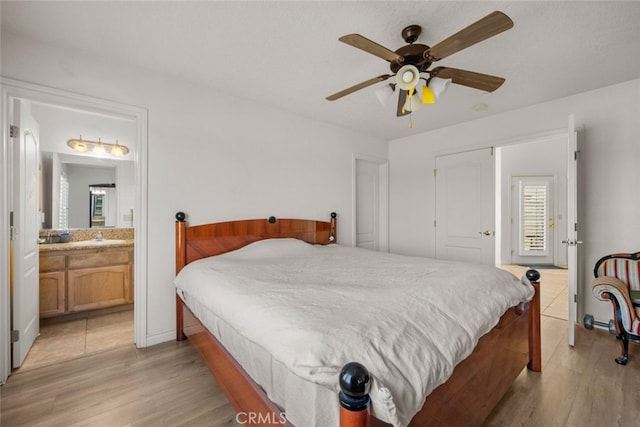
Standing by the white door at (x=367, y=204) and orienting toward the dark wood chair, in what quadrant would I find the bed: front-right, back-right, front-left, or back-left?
front-right

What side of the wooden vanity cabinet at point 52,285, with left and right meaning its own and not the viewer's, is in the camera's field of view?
front

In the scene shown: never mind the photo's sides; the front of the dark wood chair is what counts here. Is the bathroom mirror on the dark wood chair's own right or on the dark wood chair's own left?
on the dark wood chair's own right

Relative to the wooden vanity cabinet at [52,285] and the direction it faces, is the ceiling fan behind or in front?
in front

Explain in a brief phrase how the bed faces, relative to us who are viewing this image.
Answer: facing the viewer and to the right of the viewer

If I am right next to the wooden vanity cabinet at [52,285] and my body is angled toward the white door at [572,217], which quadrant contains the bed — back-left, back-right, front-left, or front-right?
front-right

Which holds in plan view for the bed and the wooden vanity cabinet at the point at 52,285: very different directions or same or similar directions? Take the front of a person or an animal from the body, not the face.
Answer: same or similar directions

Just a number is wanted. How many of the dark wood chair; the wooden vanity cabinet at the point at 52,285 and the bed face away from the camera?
0

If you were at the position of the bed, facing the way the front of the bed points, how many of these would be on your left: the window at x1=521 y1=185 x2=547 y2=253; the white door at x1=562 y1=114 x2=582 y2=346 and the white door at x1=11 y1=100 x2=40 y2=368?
2
